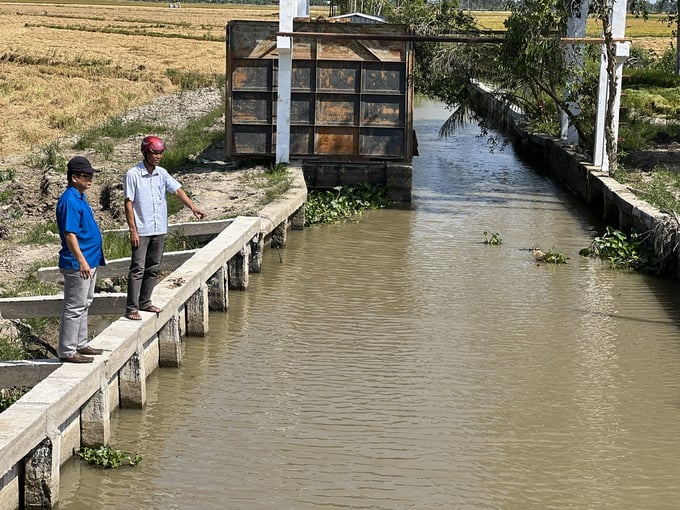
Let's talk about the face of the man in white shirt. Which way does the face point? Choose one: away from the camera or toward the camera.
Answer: toward the camera

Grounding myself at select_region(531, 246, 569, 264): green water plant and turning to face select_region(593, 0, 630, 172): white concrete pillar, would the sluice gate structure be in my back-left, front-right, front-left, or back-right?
front-left

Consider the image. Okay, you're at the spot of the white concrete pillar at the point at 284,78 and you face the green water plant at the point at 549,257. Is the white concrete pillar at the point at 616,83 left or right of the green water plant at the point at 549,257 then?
left

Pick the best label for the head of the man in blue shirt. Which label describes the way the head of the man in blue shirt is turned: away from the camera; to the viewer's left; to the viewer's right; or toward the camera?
to the viewer's right

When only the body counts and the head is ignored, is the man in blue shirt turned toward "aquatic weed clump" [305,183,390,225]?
no

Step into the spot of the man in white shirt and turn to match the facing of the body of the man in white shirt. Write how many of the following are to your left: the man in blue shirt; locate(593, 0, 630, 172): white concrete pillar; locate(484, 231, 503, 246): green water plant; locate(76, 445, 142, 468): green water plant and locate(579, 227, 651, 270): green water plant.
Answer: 3

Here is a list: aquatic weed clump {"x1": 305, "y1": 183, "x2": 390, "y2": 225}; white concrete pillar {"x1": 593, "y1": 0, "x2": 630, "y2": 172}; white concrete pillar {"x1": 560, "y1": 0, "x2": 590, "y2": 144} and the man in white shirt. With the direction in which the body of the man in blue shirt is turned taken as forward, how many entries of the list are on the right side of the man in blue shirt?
0

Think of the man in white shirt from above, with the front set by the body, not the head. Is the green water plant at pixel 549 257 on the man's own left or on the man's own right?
on the man's own left

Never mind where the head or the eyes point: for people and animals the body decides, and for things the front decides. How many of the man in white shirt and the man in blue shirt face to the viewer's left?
0

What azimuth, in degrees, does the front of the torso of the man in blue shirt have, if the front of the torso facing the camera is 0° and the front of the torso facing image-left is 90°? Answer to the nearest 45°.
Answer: approximately 270°

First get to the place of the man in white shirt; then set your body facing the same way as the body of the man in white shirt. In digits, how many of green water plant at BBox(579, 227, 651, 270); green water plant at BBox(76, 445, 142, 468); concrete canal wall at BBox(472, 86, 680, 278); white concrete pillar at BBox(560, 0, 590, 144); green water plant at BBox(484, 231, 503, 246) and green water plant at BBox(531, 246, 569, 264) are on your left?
5

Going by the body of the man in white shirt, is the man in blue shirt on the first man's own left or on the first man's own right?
on the first man's own right

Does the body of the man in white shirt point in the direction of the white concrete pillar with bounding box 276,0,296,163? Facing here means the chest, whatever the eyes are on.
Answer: no

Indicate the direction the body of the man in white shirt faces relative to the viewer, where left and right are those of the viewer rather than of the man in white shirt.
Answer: facing the viewer and to the right of the viewer

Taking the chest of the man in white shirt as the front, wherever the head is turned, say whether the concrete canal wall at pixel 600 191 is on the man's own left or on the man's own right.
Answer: on the man's own left

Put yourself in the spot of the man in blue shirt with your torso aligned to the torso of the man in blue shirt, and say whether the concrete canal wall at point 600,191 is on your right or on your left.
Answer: on your left

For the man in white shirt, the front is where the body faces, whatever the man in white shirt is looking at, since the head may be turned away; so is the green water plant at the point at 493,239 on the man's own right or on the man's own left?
on the man's own left

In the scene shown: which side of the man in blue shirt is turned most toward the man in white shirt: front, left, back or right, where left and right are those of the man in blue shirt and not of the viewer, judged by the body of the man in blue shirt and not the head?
left

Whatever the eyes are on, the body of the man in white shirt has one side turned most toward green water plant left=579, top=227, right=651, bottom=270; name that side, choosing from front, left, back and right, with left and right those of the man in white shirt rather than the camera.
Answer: left

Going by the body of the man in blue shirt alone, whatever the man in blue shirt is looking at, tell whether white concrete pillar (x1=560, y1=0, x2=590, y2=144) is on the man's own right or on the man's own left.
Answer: on the man's own left
